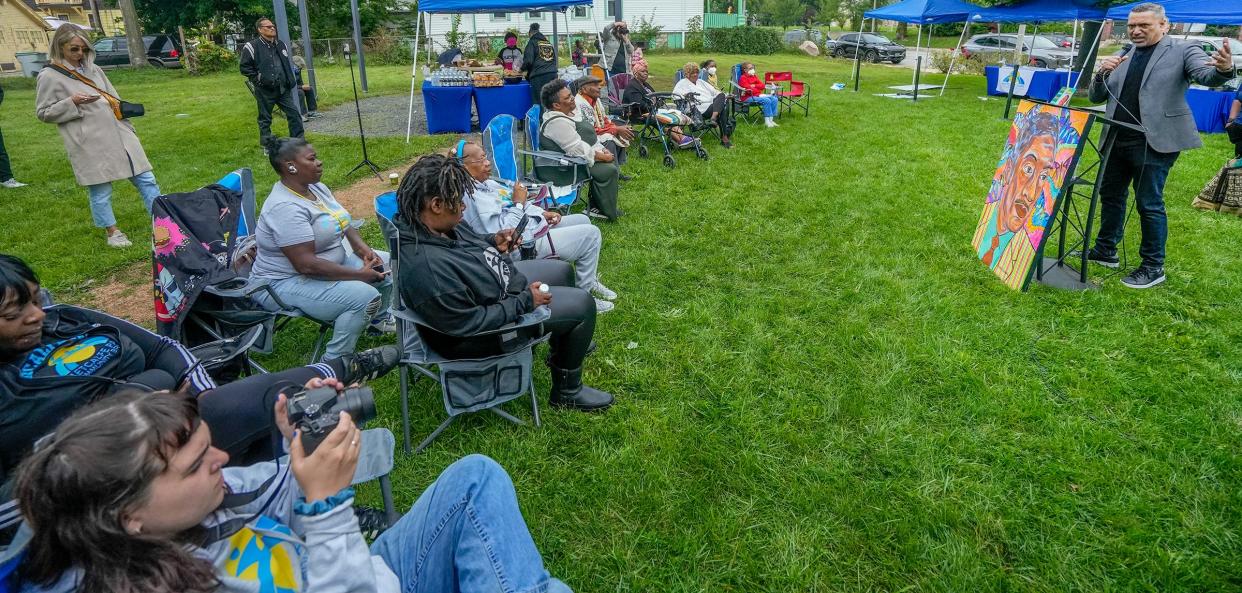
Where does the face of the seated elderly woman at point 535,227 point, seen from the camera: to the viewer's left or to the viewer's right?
to the viewer's right

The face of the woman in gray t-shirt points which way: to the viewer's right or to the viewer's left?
to the viewer's right

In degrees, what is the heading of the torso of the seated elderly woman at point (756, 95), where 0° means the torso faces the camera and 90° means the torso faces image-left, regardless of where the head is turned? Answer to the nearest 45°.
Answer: approximately 315°

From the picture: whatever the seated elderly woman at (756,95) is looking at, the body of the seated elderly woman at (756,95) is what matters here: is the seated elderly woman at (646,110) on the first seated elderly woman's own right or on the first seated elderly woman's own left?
on the first seated elderly woman's own right

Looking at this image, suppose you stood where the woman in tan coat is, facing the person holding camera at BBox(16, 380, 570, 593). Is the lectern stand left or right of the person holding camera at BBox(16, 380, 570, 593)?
left

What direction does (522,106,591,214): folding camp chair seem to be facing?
to the viewer's right

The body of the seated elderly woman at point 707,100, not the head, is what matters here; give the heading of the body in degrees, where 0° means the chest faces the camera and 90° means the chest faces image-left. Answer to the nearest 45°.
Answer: approximately 315°

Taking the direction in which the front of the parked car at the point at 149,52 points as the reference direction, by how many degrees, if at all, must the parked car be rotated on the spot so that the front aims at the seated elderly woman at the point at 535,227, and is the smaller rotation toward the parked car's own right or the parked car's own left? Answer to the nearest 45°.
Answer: approximately 90° to the parked car's own left

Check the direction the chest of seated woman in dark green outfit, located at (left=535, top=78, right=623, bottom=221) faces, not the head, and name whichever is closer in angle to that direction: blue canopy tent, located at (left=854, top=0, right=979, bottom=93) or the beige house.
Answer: the blue canopy tent

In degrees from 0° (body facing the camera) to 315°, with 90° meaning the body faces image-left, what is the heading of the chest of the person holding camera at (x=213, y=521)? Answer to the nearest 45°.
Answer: approximately 270°

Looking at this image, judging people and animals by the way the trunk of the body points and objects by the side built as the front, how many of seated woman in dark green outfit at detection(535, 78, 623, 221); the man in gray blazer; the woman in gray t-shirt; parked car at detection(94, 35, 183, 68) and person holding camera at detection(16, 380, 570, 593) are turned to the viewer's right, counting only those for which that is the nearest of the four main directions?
3

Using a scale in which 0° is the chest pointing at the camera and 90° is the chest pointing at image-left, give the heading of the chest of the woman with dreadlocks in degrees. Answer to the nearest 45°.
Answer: approximately 270°

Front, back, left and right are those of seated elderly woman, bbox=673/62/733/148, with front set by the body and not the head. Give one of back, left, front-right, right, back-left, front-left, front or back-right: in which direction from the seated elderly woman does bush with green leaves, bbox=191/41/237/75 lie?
back

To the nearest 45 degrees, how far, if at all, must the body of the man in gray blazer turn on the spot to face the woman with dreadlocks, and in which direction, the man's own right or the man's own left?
0° — they already face them

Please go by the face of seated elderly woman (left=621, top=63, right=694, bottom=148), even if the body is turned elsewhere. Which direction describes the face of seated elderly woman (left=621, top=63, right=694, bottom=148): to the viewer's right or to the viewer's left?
to the viewer's right

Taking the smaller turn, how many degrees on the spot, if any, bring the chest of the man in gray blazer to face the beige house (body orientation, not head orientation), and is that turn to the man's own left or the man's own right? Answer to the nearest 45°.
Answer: approximately 45° to the man's own right

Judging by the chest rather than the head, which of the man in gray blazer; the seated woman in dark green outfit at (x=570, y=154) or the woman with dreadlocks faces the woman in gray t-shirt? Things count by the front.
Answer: the man in gray blazer
